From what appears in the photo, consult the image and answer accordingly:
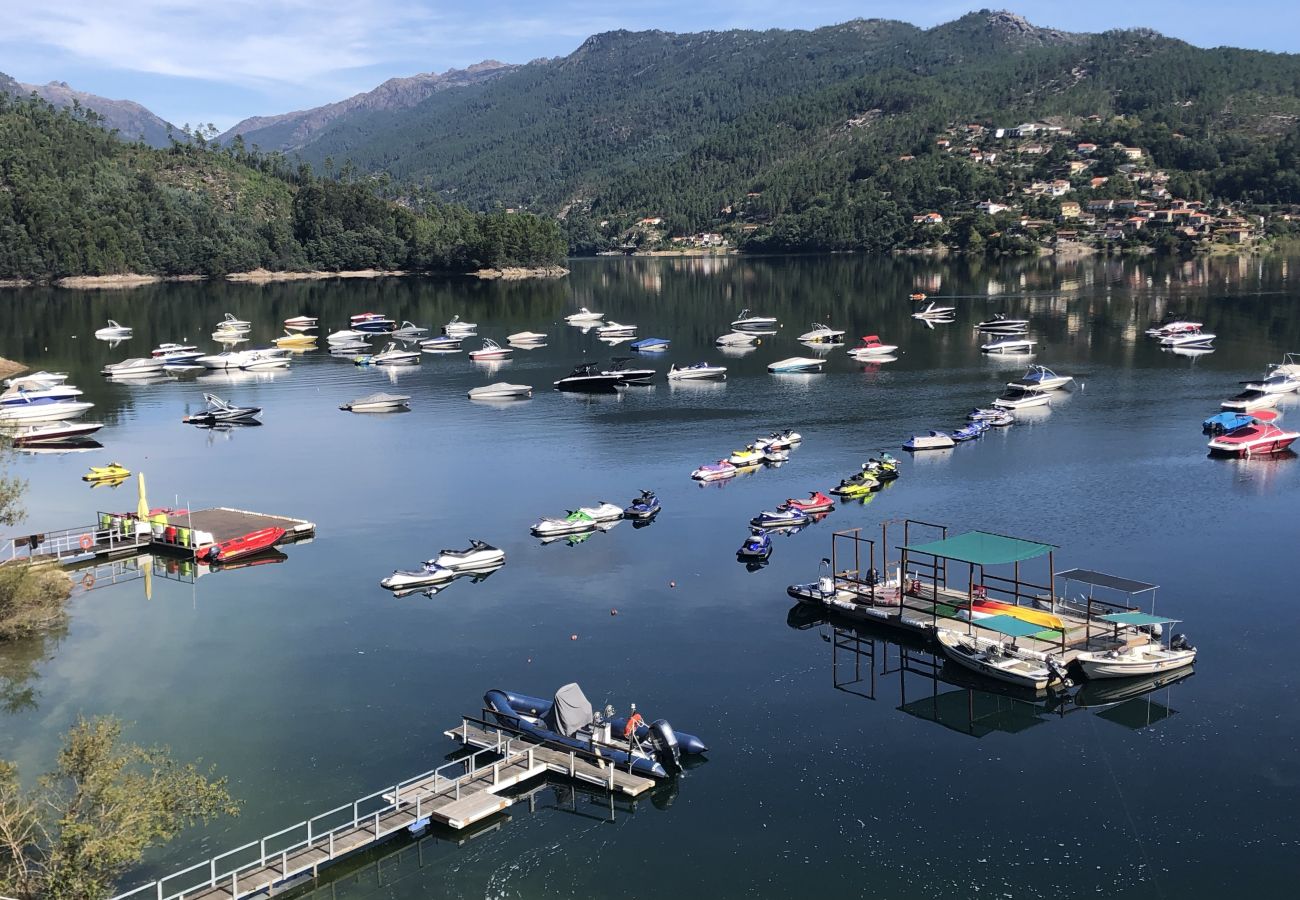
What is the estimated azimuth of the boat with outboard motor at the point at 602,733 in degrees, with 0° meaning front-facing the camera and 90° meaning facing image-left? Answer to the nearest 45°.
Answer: approximately 135°

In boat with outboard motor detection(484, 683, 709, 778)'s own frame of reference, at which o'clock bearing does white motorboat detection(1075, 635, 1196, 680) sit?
The white motorboat is roughly at 4 o'clock from the boat with outboard motor.

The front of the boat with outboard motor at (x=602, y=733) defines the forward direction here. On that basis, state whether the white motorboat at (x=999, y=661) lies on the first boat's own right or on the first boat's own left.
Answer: on the first boat's own right

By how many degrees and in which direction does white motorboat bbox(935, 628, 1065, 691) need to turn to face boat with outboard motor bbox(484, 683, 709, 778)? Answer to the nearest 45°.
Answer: approximately 90° to its left

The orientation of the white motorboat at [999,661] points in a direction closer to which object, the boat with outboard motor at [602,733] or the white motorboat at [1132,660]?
the boat with outboard motor

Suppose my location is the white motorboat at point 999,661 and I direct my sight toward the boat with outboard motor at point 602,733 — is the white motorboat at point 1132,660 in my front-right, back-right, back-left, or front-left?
back-left

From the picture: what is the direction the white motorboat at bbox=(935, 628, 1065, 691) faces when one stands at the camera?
facing away from the viewer and to the left of the viewer
